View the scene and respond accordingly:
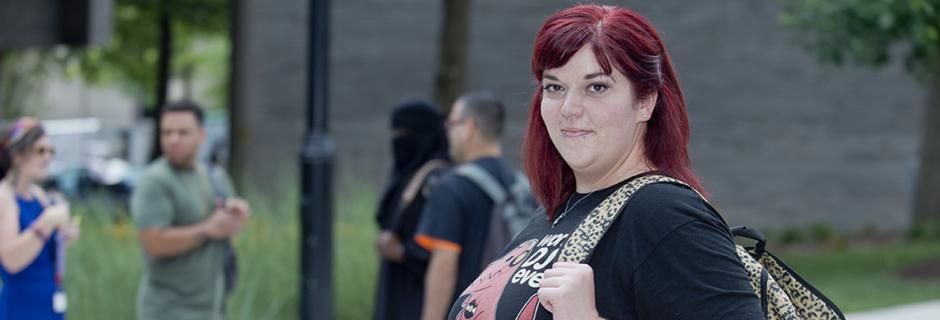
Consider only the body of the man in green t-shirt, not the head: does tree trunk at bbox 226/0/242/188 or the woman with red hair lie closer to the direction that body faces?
the woman with red hair

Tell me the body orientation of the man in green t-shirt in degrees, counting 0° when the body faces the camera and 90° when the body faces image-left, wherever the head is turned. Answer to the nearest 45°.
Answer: approximately 315°

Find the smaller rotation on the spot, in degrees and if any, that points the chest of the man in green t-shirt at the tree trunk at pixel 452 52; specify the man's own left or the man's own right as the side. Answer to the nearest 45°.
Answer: approximately 90° to the man's own left

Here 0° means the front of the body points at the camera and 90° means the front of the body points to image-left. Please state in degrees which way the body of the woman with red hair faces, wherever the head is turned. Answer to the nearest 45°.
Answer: approximately 45°

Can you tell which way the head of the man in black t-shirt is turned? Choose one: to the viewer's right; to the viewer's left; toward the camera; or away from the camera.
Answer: to the viewer's left
